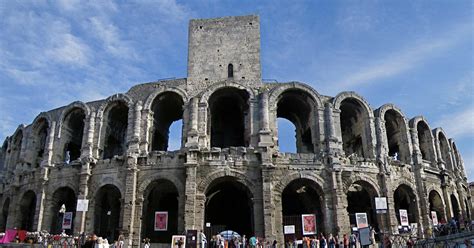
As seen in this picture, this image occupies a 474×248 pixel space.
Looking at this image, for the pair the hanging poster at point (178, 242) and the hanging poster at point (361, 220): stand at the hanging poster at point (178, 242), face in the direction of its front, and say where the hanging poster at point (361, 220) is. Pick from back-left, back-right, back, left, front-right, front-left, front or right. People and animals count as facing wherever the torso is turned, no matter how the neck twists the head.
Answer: left

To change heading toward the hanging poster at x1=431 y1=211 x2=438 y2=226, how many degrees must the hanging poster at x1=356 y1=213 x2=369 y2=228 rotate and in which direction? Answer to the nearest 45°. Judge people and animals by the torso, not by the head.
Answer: approximately 135° to its left

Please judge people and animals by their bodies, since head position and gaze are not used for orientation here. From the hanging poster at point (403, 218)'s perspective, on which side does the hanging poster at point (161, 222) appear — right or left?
on its right

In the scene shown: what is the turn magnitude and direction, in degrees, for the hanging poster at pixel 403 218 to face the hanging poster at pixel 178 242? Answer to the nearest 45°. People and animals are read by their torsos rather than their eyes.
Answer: approximately 45° to its right

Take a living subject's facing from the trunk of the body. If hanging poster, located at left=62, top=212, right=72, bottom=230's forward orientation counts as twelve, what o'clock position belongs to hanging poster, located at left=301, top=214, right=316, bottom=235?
hanging poster, located at left=301, top=214, right=316, bottom=235 is roughly at 10 o'clock from hanging poster, located at left=62, top=212, right=72, bottom=230.

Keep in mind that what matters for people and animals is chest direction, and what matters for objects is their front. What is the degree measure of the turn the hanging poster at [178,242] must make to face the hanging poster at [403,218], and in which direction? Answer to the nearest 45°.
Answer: approximately 90° to its left

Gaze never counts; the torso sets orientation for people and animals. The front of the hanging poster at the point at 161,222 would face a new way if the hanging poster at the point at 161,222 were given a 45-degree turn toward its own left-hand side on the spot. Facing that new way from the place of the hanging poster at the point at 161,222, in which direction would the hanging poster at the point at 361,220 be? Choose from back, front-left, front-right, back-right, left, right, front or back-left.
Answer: front-left
